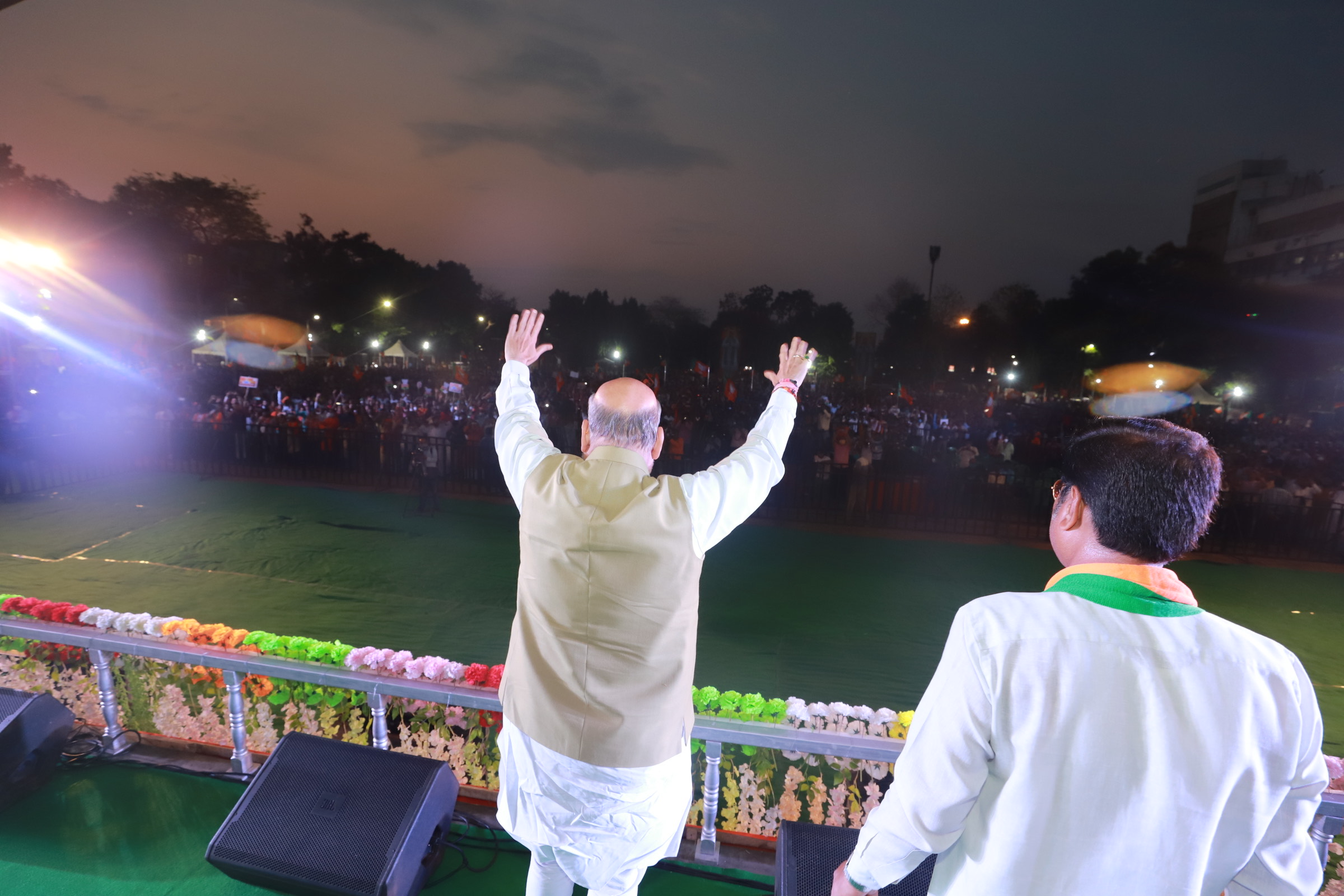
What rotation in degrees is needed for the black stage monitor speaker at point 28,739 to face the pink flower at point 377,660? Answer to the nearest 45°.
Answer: approximately 90° to its left

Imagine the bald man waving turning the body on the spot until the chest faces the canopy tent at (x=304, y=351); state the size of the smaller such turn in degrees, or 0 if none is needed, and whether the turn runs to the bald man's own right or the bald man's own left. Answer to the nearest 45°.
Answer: approximately 45° to the bald man's own left

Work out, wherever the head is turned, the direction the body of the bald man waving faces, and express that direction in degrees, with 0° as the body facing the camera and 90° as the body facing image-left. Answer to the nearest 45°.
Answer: approximately 180°

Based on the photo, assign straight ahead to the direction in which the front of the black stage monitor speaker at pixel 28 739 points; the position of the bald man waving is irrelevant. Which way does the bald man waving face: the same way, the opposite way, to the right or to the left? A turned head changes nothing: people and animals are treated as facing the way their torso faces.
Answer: the opposite way

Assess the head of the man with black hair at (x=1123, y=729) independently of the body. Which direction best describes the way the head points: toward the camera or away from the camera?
away from the camera

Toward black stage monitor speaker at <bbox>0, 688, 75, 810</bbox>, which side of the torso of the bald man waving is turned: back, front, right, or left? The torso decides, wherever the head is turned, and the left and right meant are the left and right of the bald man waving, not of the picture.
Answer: left

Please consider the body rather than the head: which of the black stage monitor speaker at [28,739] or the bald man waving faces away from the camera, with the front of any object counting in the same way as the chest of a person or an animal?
the bald man waving

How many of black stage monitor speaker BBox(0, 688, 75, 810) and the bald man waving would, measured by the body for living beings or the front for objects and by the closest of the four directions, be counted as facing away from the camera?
1

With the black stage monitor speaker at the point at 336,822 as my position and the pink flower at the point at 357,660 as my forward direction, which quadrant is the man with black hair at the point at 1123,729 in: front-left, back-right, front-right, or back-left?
back-right

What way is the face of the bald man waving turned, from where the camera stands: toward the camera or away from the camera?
away from the camera

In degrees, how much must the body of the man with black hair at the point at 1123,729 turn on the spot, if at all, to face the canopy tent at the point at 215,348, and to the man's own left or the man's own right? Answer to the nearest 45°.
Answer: approximately 45° to the man's own left

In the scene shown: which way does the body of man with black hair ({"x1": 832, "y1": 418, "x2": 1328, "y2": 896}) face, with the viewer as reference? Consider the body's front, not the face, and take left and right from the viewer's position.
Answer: facing away from the viewer and to the left of the viewer
